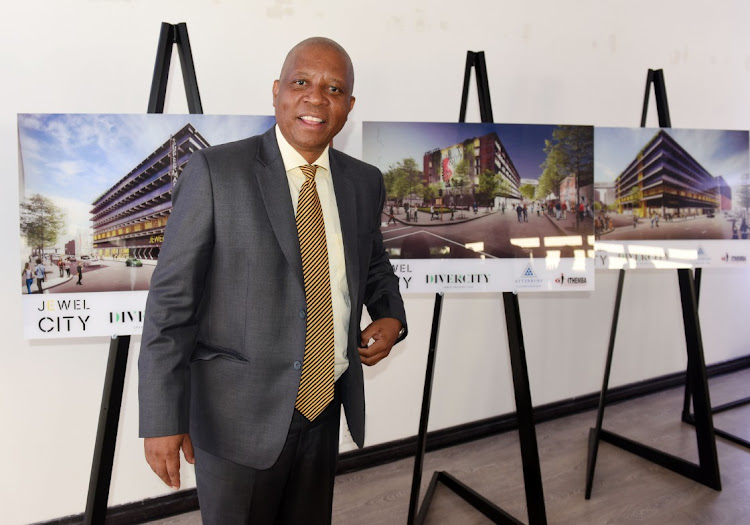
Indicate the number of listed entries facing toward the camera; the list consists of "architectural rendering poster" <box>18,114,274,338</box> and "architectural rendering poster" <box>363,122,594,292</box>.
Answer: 2

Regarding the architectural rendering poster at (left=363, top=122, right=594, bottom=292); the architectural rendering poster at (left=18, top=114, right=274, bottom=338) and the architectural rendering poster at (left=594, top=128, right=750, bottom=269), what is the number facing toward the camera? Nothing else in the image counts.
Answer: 3

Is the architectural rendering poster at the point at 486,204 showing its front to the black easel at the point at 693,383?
no

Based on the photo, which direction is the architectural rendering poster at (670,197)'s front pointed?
toward the camera

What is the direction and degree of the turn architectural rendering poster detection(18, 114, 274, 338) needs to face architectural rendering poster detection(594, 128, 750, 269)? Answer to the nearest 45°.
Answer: approximately 90° to its left

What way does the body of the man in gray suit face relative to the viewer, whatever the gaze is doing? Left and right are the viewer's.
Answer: facing the viewer and to the right of the viewer

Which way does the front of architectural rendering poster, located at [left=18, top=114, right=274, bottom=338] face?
toward the camera

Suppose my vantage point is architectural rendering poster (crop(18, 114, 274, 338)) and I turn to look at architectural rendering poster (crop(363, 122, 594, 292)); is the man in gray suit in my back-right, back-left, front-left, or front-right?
front-right

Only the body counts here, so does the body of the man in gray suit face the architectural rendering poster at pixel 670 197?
no

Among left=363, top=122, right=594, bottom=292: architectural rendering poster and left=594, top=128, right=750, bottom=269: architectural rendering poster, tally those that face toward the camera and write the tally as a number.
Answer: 2

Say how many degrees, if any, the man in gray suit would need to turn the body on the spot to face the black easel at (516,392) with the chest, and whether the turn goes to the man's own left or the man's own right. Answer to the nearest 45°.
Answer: approximately 90° to the man's own left

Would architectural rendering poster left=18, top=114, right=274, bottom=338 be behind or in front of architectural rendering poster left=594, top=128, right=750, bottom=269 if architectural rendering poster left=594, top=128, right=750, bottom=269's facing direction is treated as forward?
in front

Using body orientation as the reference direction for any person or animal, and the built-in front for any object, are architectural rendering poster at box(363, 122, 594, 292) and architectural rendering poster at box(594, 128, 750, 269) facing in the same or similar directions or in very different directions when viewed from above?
same or similar directions

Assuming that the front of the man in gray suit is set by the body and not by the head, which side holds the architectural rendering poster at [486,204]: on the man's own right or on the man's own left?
on the man's own left

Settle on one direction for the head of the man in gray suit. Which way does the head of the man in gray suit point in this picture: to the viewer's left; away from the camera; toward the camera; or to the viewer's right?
toward the camera

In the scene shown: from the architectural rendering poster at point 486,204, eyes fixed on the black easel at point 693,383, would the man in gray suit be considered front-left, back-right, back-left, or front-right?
back-right

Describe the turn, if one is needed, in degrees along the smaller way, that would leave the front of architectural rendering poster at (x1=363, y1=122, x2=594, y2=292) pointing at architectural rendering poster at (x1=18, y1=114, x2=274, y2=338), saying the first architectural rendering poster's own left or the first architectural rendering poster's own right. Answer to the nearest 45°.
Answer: approximately 45° to the first architectural rendering poster's own right
